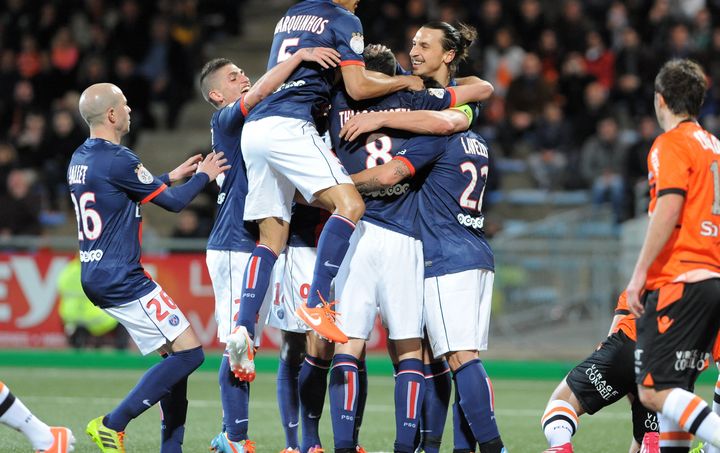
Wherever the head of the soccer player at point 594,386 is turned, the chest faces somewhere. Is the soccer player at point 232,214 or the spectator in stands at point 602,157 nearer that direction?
the soccer player

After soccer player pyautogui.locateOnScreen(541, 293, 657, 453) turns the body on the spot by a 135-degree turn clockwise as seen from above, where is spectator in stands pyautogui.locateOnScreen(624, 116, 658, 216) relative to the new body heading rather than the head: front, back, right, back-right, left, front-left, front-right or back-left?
front

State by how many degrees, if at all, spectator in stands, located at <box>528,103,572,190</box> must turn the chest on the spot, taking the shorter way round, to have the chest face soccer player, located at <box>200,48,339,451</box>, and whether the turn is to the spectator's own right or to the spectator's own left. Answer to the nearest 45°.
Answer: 0° — they already face them

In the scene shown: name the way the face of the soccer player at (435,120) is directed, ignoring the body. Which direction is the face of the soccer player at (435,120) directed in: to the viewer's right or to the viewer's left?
to the viewer's left

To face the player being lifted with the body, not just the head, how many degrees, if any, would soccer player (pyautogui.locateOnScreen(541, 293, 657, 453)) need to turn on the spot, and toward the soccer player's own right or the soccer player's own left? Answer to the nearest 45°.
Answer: approximately 45° to the soccer player's own right

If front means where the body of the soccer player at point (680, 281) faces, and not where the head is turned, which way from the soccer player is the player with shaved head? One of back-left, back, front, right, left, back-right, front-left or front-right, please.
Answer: front-left

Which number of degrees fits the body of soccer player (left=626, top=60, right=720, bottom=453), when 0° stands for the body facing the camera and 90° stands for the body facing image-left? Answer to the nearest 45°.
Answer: approximately 135°

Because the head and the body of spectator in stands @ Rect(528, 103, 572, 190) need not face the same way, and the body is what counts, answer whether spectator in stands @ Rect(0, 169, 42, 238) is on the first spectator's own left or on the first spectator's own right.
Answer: on the first spectator's own right

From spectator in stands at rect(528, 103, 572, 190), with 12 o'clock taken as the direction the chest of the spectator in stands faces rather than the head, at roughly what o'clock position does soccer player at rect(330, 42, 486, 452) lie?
The soccer player is roughly at 12 o'clock from the spectator in stands.

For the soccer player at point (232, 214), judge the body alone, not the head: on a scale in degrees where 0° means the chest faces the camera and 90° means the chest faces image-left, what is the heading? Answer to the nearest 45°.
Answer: approximately 270°

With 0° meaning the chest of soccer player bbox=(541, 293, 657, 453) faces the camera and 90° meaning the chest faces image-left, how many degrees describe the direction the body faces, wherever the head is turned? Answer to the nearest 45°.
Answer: approximately 45°

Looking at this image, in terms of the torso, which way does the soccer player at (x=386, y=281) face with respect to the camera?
away from the camera
